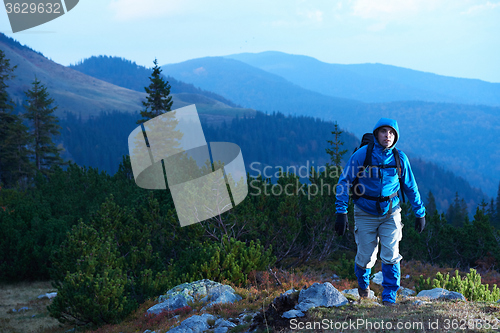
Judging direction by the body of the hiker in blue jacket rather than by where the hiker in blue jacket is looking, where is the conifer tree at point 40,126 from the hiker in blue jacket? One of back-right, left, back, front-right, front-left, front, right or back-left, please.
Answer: back-right

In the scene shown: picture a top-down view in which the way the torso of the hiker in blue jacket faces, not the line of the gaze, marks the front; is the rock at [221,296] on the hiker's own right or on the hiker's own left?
on the hiker's own right

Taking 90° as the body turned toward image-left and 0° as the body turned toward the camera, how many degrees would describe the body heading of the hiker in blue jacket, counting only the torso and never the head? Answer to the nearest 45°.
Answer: approximately 0°

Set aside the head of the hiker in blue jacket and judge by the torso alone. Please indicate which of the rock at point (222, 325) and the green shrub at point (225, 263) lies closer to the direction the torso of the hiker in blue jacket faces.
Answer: the rock

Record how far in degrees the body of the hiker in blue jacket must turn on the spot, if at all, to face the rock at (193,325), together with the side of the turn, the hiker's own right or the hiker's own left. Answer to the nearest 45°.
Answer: approximately 90° to the hiker's own right

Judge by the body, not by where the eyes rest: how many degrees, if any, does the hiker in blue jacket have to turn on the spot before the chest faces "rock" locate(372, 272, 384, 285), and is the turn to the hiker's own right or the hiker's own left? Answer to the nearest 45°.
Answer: approximately 180°

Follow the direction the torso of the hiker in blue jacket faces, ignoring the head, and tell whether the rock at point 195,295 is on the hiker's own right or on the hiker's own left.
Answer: on the hiker's own right

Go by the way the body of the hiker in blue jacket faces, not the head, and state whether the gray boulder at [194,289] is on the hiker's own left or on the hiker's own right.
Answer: on the hiker's own right
